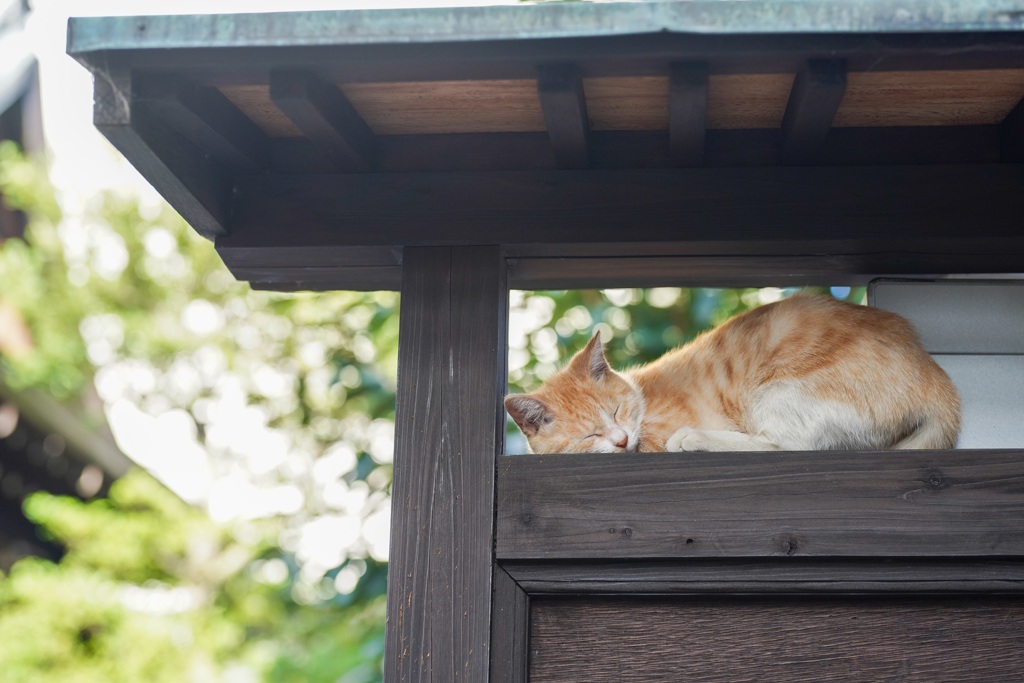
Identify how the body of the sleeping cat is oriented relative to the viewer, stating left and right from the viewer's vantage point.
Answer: facing to the left of the viewer
